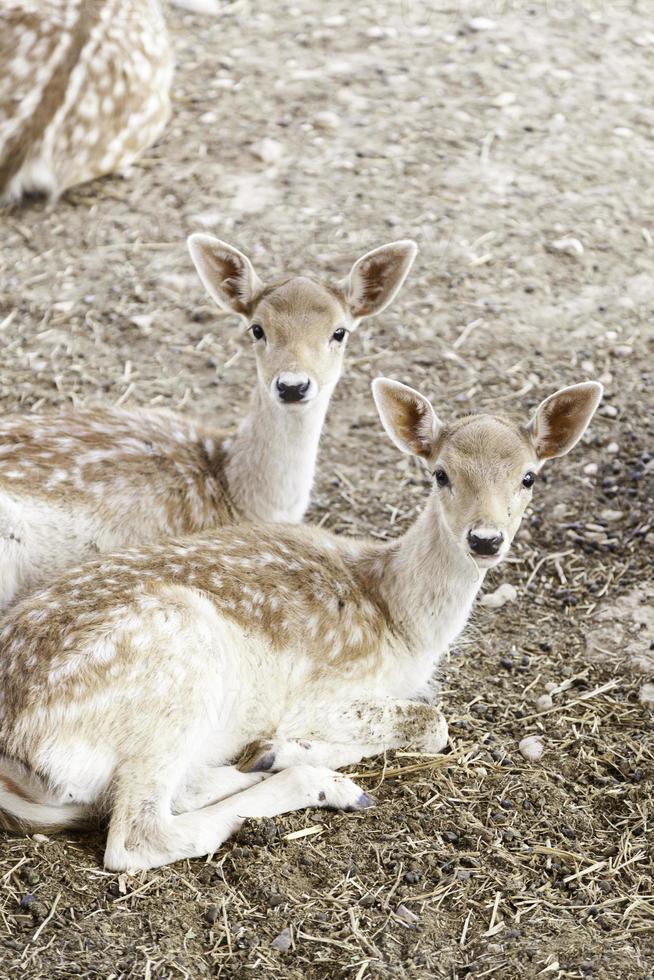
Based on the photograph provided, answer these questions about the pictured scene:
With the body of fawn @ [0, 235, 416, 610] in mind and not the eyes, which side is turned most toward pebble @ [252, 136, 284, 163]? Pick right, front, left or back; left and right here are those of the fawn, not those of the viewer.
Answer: left

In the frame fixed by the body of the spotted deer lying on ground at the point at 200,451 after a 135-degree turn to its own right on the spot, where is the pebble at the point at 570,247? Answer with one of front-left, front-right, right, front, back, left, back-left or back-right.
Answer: back

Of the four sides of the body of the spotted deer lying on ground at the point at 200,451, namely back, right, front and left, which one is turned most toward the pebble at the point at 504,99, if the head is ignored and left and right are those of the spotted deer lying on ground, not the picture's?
left

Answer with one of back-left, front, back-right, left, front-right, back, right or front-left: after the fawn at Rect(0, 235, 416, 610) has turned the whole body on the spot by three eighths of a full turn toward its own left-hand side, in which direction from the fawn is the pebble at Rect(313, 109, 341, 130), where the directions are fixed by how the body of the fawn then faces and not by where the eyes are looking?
front-right

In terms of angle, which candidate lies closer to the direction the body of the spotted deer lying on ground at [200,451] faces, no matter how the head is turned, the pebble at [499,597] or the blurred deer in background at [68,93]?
the pebble

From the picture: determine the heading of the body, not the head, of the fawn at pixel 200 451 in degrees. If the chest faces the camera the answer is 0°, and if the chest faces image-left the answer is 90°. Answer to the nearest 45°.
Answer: approximately 270°

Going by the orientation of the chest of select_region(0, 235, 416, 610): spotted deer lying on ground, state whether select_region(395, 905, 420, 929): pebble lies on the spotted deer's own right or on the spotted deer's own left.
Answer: on the spotted deer's own right

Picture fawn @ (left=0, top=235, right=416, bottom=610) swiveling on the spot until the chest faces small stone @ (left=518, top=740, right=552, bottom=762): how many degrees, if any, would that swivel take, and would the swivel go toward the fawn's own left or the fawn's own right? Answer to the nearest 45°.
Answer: approximately 45° to the fawn's own right

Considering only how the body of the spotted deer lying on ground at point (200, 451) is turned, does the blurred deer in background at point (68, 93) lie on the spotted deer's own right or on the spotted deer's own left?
on the spotted deer's own left

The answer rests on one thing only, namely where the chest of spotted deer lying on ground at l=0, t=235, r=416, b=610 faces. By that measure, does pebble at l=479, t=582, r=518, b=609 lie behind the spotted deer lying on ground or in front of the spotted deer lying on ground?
in front
